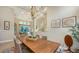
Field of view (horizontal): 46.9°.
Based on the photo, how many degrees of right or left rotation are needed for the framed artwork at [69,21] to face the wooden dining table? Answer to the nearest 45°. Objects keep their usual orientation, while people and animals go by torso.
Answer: approximately 45° to its right

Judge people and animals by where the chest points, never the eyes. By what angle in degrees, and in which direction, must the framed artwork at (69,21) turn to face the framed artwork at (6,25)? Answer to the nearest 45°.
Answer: approximately 45° to its right

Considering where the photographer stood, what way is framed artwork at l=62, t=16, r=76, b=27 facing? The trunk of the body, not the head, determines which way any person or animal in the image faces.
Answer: facing the viewer and to the left of the viewer
